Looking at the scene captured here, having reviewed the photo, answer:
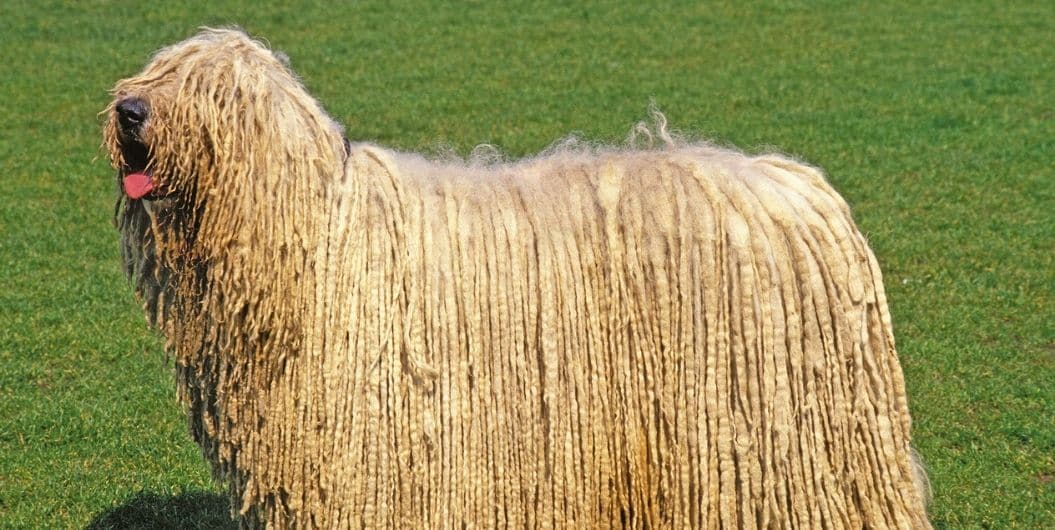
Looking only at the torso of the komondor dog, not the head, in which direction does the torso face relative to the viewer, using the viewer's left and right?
facing to the left of the viewer
